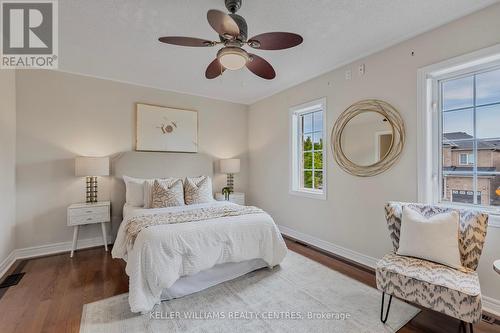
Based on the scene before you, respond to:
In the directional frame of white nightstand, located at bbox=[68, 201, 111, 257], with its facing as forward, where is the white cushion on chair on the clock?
The white cushion on chair is roughly at 11 o'clock from the white nightstand.

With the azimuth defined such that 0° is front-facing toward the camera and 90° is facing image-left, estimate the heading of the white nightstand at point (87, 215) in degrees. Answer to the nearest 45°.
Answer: approximately 0°

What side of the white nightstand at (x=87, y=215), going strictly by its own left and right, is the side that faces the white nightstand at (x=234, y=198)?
left

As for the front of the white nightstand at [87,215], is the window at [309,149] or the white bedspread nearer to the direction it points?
the white bedspread

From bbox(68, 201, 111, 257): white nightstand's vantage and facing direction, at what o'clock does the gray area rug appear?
The gray area rug is roughly at 11 o'clock from the white nightstand.

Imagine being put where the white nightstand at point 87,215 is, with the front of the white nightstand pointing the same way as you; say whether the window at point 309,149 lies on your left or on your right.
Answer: on your left

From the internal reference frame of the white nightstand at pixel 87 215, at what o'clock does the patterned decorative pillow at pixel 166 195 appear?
The patterned decorative pillow is roughly at 10 o'clock from the white nightstand.
